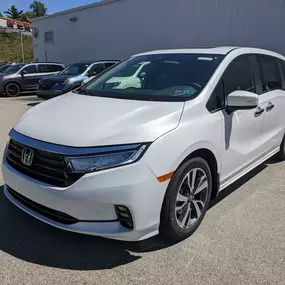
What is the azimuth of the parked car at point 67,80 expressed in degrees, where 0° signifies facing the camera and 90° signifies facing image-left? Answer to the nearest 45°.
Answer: approximately 45°

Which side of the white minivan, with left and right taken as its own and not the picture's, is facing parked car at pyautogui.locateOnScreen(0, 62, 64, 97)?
right

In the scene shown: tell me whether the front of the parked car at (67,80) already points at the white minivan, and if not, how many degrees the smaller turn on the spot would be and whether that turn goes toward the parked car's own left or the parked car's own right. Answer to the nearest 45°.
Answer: approximately 45° to the parked car's own left

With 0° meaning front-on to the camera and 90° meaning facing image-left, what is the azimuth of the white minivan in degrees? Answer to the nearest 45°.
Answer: approximately 45°

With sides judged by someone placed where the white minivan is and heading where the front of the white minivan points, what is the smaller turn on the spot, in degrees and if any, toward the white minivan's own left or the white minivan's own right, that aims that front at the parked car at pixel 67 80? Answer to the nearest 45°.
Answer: approximately 135° to the white minivan's own right

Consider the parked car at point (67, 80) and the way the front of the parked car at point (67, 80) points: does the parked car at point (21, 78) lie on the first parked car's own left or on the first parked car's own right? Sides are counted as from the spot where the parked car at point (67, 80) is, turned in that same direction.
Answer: on the first parked car's own right

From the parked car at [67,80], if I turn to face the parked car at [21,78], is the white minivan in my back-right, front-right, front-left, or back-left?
back-left
